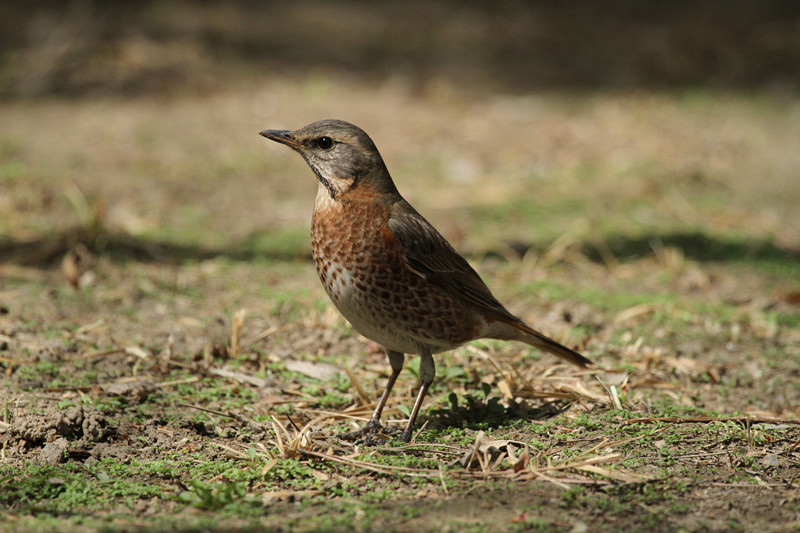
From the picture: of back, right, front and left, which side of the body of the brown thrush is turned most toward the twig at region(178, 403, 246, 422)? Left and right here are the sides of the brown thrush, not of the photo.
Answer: front

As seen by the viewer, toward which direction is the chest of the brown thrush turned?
to the viewer's left

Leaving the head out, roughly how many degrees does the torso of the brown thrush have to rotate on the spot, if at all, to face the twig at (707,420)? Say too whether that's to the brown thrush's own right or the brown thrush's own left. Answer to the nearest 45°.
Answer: approximately 180°
